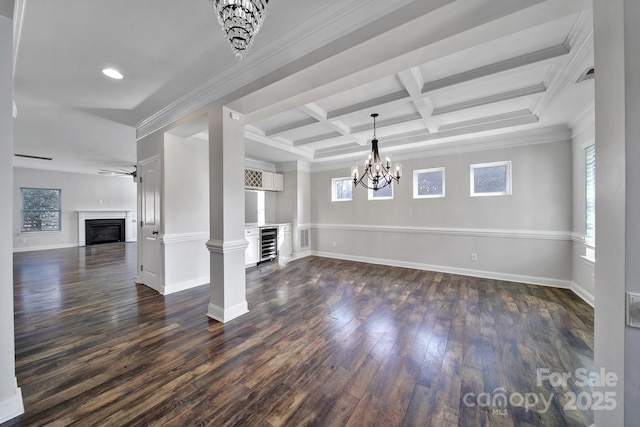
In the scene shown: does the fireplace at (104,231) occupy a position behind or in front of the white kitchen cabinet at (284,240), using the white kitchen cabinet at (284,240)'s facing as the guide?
behind

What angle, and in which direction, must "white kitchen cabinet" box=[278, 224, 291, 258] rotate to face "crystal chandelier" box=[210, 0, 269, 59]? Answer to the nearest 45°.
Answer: approximately 45° to its right

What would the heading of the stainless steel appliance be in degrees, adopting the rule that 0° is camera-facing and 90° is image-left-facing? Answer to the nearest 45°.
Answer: approximately 315°

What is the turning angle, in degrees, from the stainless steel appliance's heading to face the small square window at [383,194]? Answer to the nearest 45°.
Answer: approximately 45° to its left

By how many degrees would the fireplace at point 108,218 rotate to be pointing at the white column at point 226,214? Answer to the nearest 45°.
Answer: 0° — it already faces it

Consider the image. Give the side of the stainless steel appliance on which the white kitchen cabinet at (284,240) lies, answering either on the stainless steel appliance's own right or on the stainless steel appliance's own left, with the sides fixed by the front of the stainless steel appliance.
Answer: on the stainless steel appliance's own left

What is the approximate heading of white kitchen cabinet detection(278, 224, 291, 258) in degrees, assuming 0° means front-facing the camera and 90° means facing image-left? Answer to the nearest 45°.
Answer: approximately 315°
